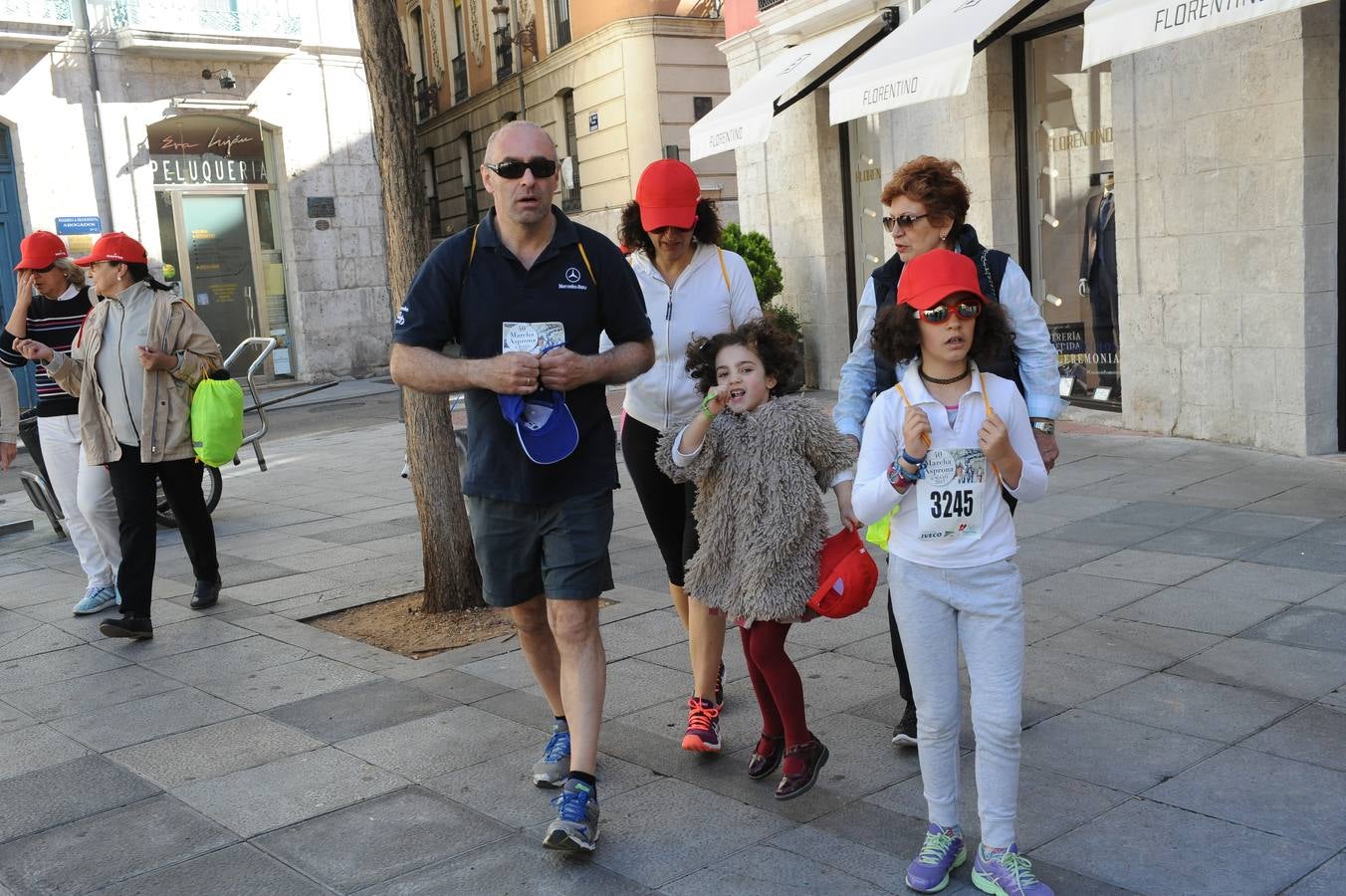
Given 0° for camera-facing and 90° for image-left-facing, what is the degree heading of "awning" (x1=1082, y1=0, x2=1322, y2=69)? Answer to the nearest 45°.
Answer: approximately 45°

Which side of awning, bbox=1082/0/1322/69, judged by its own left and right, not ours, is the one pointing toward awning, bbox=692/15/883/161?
right

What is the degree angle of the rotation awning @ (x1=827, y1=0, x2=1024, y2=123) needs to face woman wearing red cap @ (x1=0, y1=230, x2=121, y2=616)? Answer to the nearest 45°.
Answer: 0° — it already faces them

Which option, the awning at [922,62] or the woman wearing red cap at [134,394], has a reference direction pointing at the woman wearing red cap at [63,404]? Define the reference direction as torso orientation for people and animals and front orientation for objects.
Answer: the awning

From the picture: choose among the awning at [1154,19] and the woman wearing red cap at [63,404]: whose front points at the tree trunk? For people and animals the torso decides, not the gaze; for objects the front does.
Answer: the awning

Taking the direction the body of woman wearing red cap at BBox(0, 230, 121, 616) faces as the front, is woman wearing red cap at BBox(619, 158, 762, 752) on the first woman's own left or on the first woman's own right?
on the first woman's own left

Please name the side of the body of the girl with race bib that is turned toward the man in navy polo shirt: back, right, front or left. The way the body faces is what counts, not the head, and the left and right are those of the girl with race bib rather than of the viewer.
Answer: right

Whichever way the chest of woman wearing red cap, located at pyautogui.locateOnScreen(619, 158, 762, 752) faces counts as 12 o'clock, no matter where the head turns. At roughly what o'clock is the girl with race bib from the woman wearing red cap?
The girl with race bib is roughly at 11 o'clock from the woman wearing red cap.

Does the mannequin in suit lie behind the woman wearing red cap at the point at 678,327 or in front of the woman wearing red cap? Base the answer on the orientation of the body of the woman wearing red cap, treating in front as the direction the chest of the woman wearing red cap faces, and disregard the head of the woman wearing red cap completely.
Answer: behind

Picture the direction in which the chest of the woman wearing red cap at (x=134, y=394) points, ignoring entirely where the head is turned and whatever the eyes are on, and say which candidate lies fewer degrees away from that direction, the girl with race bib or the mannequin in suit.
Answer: the girl with race bib

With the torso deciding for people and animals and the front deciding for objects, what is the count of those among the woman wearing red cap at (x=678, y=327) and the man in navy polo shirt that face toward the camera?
2

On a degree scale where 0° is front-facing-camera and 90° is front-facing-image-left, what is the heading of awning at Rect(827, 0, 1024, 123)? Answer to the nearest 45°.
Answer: approximately 45°
